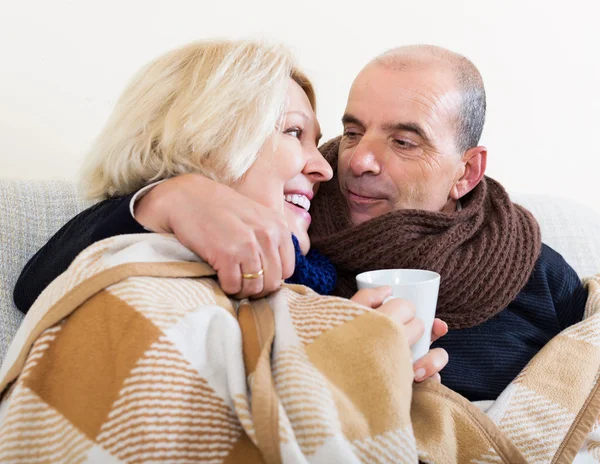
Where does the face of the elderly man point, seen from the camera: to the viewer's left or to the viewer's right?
to the viewer's left

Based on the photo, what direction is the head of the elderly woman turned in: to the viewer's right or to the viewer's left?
to the viewer's right

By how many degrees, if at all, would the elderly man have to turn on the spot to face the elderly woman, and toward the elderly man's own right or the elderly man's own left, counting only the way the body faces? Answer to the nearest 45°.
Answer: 0° — they already face them

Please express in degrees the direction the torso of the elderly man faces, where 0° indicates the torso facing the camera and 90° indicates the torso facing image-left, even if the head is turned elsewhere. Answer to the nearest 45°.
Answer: approximately 45°
